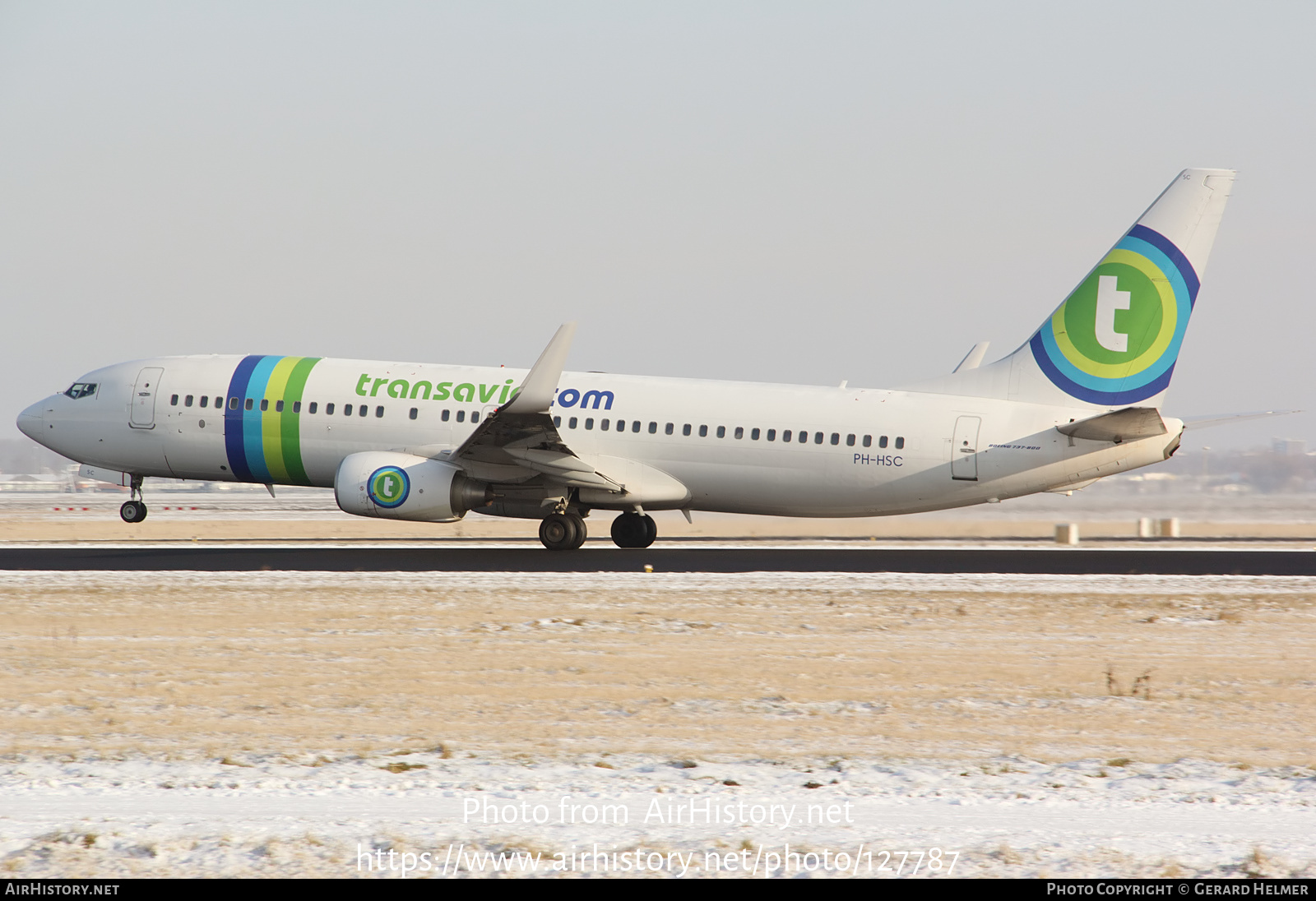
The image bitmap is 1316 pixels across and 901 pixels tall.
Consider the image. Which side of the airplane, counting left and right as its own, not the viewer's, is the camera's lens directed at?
left
